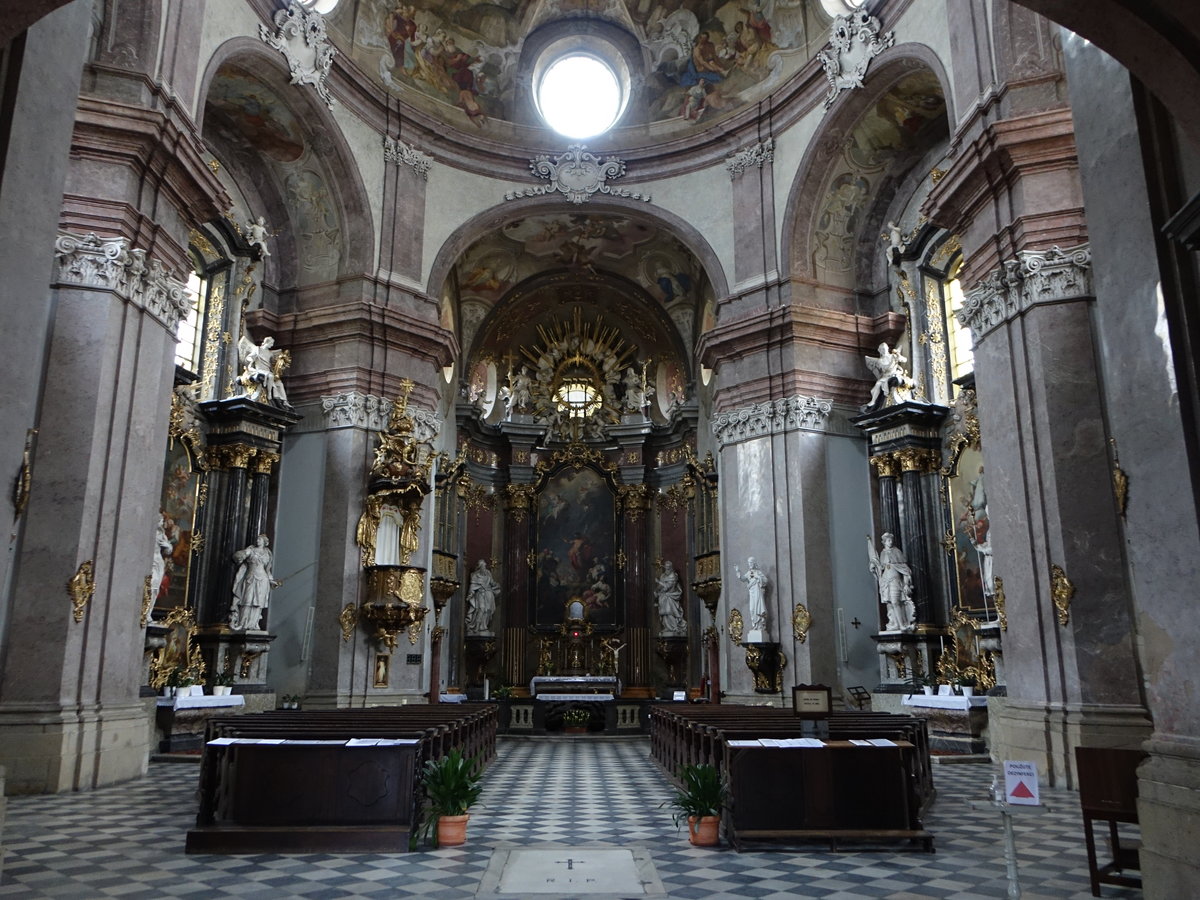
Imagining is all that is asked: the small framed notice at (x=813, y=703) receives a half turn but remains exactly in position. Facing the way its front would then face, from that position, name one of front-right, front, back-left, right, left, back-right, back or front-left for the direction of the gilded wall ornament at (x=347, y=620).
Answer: front-left

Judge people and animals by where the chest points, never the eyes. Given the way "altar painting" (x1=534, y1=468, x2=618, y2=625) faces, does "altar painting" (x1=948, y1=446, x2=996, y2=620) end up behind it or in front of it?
in front

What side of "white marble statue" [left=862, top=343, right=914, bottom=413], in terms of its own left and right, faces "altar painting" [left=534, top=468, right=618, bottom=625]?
right

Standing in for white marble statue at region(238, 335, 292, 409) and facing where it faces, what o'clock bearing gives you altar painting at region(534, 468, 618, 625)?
The altar painting is roughly at 9 o'clock from the white marble statue.

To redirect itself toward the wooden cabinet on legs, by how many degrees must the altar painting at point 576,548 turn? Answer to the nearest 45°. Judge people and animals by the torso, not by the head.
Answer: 0° — it already faces it

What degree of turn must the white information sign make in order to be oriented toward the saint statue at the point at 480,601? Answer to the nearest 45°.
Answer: approximately 135° to its right

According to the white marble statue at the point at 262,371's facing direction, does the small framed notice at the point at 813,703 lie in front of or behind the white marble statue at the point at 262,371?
in front

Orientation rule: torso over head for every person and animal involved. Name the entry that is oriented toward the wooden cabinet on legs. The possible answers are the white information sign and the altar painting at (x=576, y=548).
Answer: the altar painting

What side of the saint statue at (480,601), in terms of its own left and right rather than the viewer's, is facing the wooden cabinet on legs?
front

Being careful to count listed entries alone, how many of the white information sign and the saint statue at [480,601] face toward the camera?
2

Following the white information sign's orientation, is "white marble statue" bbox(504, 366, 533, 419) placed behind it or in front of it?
behind
